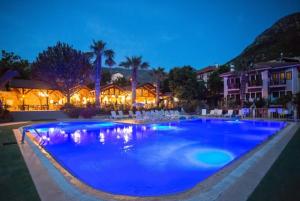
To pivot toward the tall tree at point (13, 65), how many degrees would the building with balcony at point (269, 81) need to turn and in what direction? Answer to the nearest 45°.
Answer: approximately 45° to its right

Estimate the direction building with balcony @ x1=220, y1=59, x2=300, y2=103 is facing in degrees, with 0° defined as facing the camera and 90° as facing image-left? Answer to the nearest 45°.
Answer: approximately 45°

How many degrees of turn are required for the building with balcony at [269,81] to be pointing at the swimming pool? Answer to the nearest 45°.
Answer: approximately 45° to its left
